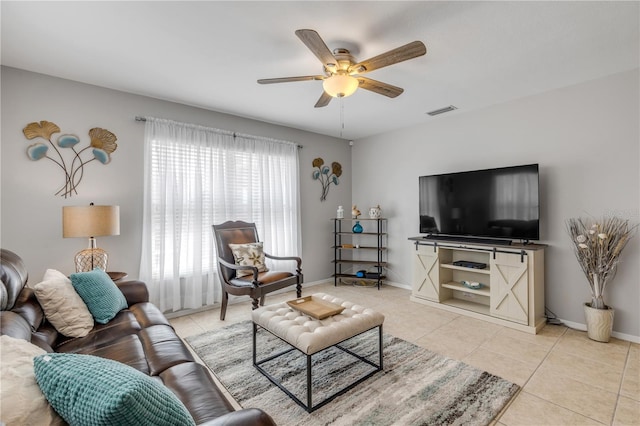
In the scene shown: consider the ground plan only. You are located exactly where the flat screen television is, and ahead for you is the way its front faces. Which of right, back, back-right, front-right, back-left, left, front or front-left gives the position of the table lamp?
front

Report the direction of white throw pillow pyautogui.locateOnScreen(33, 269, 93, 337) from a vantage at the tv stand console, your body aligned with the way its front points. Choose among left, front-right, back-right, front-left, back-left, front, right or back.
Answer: front

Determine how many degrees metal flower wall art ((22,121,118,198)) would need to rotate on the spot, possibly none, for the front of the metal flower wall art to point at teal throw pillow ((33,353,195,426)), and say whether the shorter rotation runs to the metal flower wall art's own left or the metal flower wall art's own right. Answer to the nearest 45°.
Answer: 0° — it already faces it

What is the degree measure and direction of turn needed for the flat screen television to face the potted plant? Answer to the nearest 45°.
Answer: approximately 135° to its left

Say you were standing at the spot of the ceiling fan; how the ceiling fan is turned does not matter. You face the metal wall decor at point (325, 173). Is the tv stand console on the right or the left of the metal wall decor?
right

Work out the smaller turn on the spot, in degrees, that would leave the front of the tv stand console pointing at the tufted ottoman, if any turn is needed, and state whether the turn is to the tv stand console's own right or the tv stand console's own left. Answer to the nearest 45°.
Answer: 0° — it already faces it

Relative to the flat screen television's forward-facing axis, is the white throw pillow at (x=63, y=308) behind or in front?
in front

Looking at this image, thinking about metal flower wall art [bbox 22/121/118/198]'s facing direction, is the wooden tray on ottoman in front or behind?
in front

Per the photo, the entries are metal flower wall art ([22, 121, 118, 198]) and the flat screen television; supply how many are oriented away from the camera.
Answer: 0

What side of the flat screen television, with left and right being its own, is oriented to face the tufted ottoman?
front

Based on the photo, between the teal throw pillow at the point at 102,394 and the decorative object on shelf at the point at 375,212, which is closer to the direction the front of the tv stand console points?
the teal throw pillow

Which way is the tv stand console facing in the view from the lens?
facing the viewer and to the left of the viewer

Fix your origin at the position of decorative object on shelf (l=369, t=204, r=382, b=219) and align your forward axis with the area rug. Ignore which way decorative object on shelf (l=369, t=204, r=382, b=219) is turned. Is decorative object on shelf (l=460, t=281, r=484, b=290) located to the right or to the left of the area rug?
left

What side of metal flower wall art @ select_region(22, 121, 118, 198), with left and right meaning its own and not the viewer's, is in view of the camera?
front
